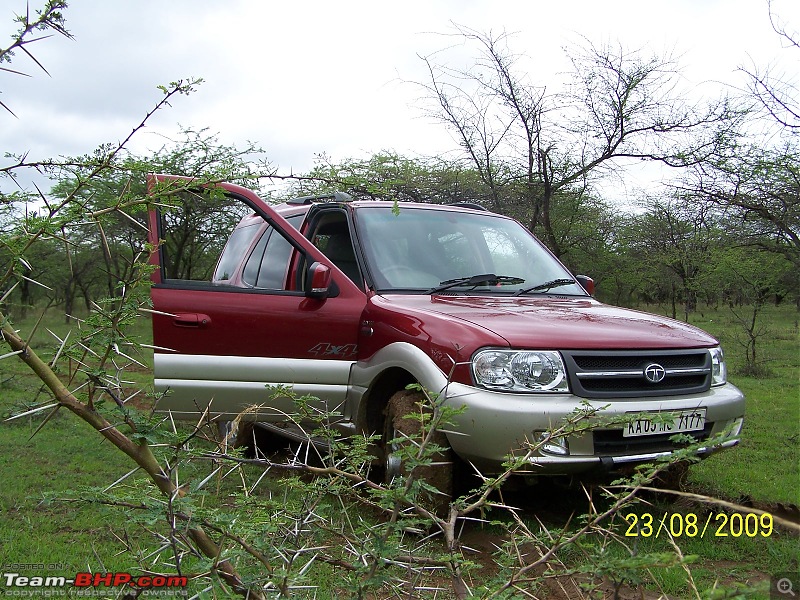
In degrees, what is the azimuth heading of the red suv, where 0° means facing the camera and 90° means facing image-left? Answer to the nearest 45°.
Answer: approximately 315°
